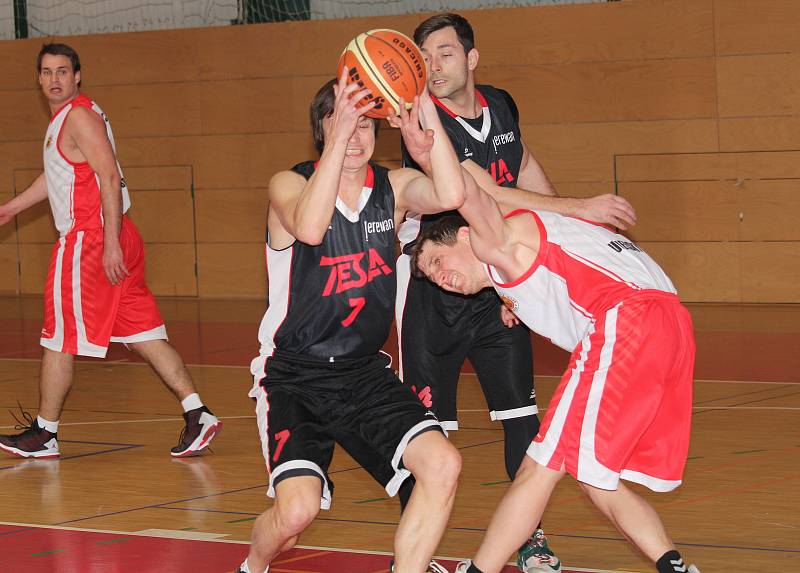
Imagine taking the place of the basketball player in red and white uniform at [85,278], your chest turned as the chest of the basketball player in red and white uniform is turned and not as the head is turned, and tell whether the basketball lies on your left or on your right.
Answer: on your left

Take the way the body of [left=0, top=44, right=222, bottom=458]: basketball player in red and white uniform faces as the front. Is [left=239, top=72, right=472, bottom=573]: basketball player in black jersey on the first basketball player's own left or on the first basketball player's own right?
on the first basketball player's own left

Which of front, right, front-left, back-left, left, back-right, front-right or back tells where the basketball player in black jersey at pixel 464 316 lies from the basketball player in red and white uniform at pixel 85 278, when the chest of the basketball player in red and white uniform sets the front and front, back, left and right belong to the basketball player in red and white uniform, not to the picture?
back-left
